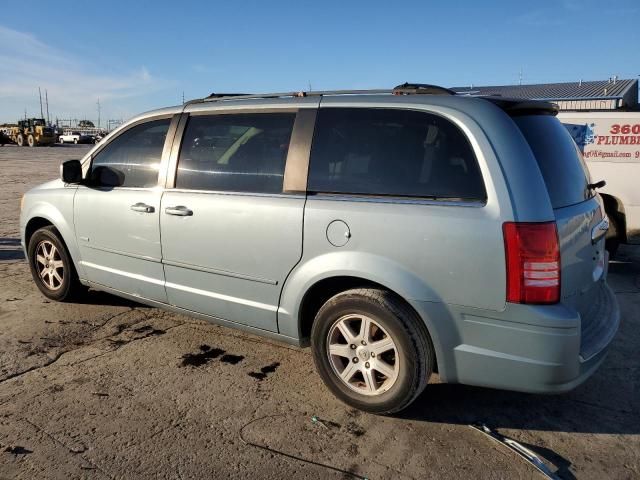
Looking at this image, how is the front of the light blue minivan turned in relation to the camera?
facing away from the viewer and to the left of the viewer

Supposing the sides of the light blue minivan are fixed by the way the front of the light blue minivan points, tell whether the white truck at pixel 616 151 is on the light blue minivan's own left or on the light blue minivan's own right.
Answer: on the light blue minivan's own right
